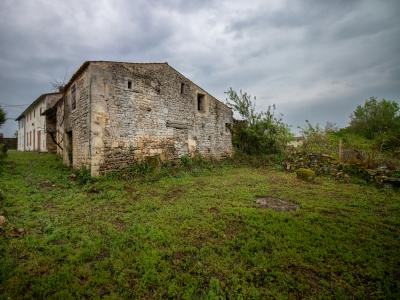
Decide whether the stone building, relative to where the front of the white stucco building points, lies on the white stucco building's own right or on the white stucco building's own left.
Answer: on the white stucco building's own left

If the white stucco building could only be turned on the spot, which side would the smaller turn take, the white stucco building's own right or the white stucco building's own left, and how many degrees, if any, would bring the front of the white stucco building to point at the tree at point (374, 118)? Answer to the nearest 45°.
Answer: approximately 90° to the white stucco building's own left

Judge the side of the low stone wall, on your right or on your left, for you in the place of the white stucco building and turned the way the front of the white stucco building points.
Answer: on your left

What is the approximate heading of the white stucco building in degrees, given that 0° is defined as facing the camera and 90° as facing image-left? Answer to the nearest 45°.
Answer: approximately 45°
